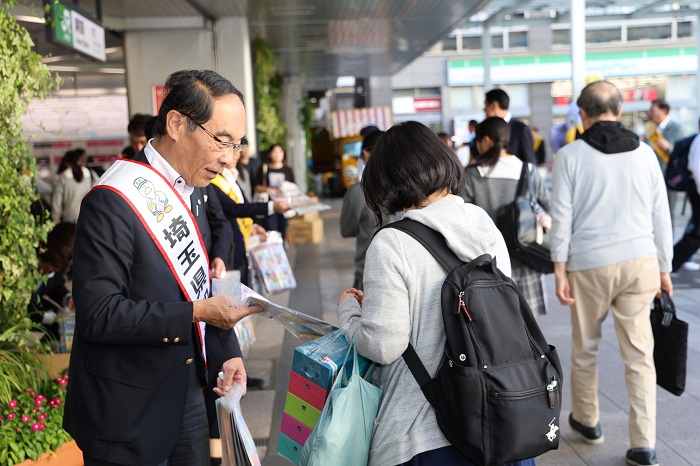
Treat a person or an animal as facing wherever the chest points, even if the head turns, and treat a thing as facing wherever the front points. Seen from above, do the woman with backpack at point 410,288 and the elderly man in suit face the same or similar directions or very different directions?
very different directions

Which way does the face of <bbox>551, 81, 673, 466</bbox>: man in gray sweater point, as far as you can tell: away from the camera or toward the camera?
away from the camera

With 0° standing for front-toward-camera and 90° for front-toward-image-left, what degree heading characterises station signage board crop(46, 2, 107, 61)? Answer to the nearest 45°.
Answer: approximately 315°

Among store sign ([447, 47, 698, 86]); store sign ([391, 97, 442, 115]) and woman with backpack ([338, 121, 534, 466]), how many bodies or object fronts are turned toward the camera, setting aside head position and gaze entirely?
2

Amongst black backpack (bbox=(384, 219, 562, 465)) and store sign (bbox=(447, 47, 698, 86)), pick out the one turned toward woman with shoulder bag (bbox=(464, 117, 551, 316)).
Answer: the store sign

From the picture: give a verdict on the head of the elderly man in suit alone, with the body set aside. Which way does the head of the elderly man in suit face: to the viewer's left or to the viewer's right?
to the viewer's right

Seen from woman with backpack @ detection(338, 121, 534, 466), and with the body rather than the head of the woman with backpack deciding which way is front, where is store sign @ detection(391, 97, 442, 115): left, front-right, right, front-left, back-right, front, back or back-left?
front-right

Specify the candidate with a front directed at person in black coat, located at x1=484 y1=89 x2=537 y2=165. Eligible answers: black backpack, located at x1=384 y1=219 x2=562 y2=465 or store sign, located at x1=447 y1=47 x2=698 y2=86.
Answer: the store sign

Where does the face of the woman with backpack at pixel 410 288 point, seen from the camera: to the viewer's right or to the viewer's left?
to the viewer's left

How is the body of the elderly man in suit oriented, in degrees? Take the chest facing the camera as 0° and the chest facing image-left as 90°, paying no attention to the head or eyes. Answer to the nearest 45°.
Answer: approximately 315°

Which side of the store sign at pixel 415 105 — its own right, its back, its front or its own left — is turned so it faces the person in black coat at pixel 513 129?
front

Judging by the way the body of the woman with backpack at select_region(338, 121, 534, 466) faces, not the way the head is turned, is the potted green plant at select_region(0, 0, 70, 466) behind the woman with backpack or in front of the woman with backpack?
in front

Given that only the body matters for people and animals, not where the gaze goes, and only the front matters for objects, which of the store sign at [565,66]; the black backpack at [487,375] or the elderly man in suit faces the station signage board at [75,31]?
the store sign

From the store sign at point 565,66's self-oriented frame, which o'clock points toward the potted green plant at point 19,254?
The potted green plant is roughly at 12 o'clock from the store sign.

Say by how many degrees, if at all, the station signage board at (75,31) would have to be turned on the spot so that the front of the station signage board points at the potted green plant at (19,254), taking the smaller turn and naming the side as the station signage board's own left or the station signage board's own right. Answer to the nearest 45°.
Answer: approximately 45° to the station signage board's own right

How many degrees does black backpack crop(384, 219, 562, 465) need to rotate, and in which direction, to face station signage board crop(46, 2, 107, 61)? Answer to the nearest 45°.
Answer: approximately 180°

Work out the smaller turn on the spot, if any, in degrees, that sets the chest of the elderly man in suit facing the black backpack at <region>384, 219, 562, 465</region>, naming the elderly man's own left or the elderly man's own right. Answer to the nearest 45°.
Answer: approximately 45° to the elderly man's own left
